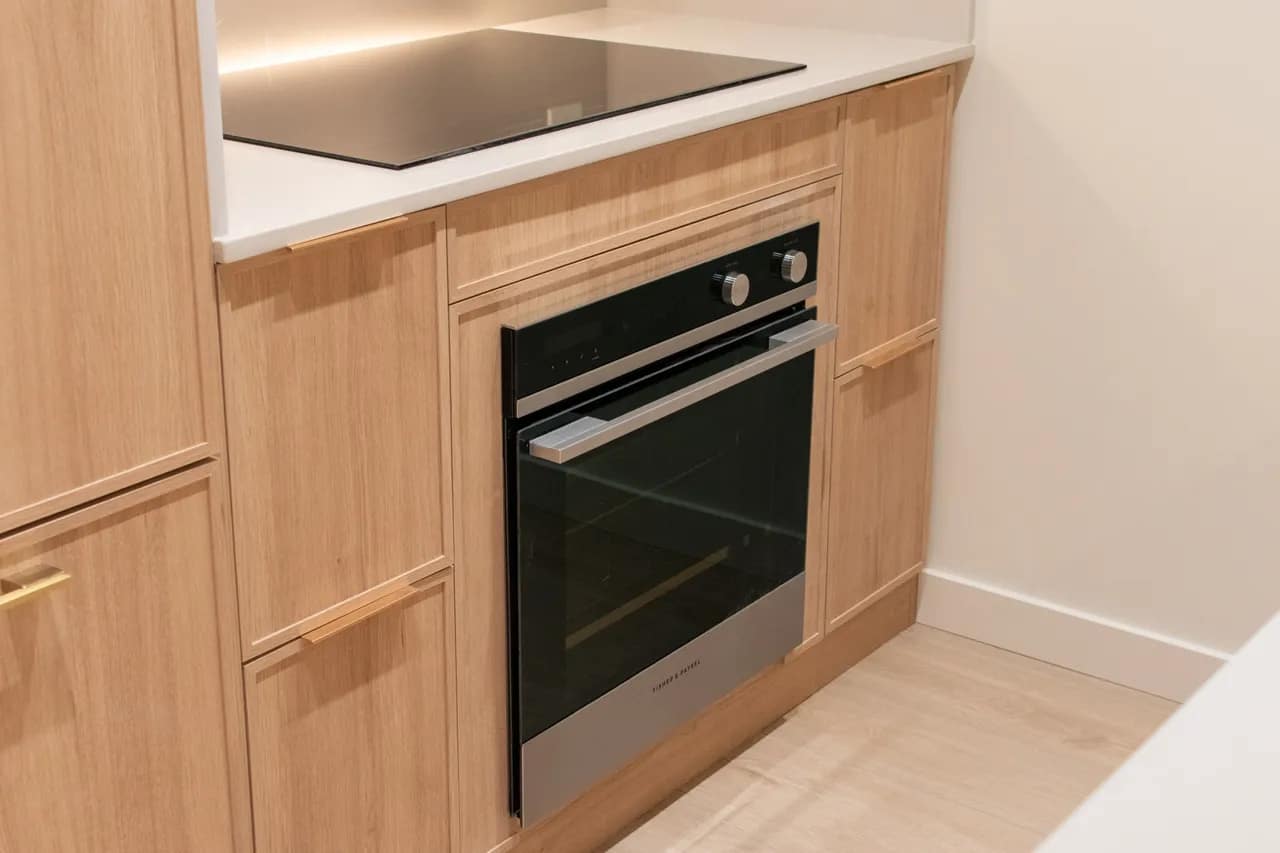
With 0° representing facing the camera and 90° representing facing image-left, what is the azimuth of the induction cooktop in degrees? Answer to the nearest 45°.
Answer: approximately 315°

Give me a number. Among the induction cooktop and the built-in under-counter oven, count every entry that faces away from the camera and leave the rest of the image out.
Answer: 0

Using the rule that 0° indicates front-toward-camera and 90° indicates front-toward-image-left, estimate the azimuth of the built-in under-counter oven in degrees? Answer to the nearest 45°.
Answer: approximately 315°
